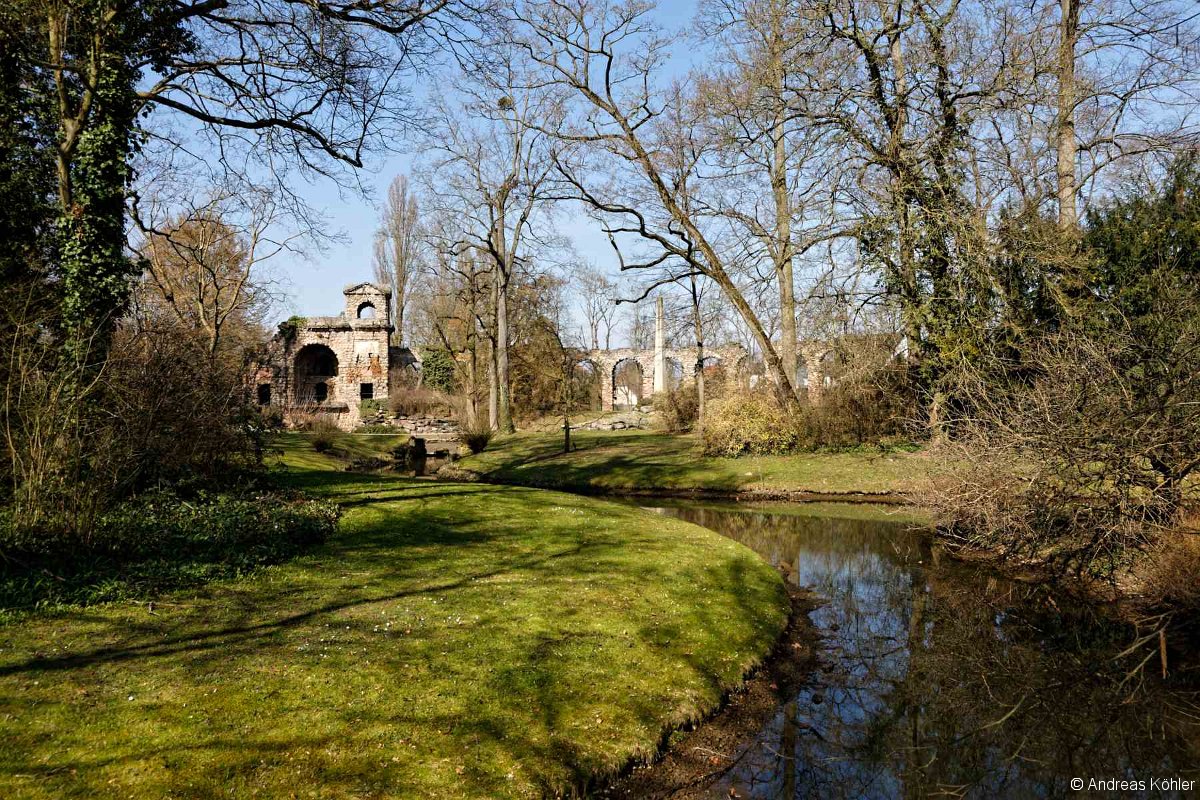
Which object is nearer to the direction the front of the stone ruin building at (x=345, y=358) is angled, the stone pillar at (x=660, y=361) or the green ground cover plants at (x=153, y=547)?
the green ground cover plants

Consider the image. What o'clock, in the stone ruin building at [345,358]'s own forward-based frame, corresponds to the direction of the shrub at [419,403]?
The shrub is roughly at 10 o'clock from the stone ruin building.

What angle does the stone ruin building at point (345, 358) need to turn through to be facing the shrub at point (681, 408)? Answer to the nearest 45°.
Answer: approximately 45° to its left

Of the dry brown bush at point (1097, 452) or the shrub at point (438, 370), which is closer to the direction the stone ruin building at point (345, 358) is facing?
the dry brown bush

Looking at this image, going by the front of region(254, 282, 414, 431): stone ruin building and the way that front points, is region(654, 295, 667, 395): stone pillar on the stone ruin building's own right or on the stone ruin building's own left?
on the stone ruin building's own left

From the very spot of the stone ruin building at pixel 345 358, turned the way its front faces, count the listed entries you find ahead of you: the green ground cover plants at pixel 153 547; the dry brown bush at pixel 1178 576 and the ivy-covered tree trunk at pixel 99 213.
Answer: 3

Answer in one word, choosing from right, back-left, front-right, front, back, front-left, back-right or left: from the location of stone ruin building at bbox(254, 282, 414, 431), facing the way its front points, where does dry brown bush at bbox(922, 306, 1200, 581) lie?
front

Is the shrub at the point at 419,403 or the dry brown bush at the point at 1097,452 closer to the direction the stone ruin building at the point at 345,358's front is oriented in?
the dry brown bush

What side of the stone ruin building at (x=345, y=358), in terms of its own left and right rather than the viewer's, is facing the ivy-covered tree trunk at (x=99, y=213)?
front

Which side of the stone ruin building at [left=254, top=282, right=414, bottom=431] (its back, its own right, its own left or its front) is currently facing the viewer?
front

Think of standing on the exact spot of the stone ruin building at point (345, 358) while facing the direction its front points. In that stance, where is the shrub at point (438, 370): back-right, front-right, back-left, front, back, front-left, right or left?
left

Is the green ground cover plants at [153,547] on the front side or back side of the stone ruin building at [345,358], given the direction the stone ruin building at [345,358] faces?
on the front side
